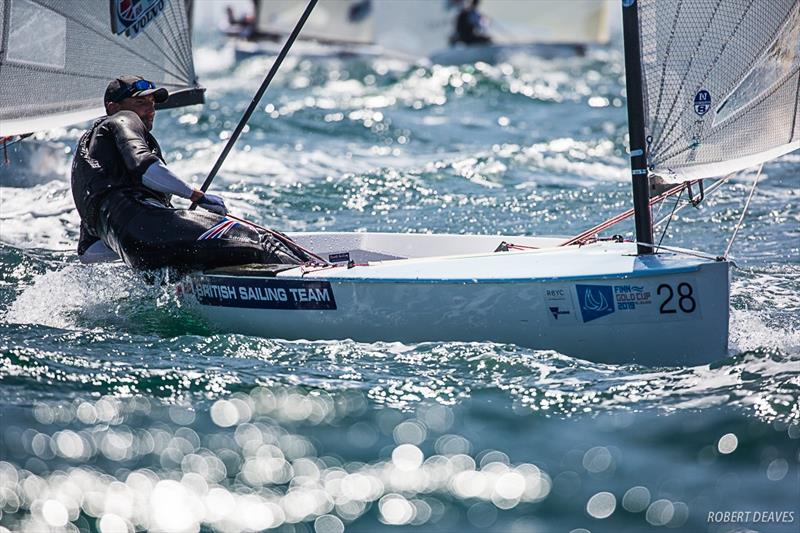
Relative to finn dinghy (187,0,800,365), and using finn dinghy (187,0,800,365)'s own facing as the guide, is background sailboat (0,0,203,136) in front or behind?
behind

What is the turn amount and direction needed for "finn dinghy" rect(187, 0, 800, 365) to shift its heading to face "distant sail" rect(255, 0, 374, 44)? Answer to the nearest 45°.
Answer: approximately 135° to its left

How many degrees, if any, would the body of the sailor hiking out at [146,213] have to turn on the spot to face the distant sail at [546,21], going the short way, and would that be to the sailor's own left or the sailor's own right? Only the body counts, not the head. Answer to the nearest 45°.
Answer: approximately 45° to the sailor's own left

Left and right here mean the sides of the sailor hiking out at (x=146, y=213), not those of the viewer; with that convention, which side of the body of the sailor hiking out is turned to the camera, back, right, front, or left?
right

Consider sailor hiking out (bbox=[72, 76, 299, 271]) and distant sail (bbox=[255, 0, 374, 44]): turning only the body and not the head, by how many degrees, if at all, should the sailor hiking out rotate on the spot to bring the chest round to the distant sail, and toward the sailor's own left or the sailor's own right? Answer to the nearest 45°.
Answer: approximately 90° to the sailor's own left

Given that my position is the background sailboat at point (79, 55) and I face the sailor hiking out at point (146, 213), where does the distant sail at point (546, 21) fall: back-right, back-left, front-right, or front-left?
back-left

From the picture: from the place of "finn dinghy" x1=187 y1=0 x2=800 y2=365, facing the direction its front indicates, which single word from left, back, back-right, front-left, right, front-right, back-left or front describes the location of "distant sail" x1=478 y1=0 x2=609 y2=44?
back-left

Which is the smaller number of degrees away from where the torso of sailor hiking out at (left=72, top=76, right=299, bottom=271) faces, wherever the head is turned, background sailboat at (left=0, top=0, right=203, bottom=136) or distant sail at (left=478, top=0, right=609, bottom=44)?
the distant sail

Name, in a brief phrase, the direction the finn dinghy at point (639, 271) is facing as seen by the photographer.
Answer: facing the viewer and to the right of the viewer
